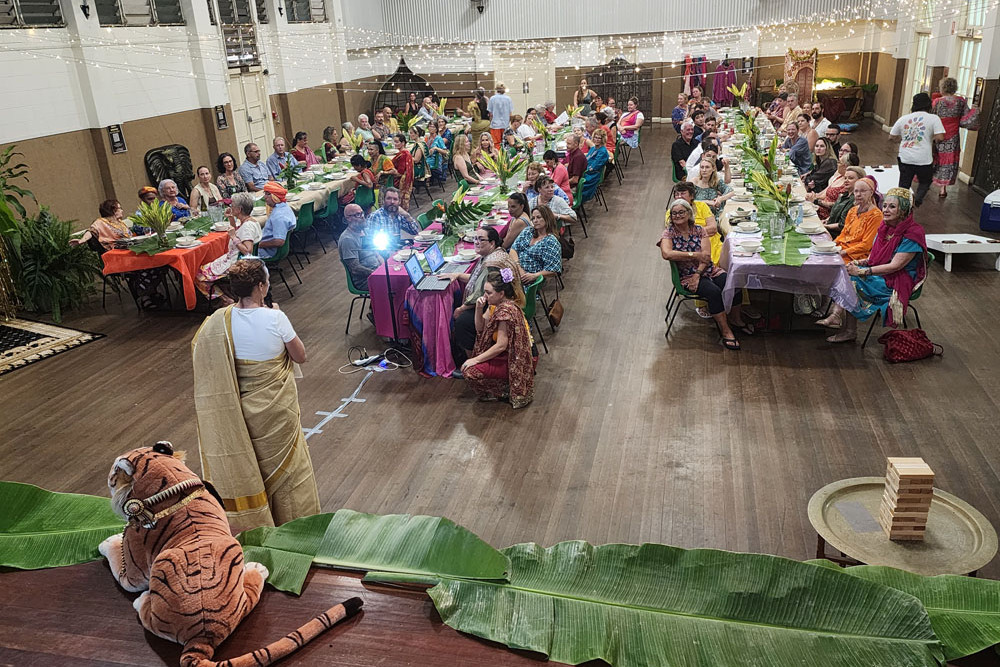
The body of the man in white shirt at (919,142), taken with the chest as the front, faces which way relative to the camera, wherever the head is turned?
away from the camera

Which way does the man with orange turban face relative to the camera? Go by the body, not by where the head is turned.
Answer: to the viewer's left

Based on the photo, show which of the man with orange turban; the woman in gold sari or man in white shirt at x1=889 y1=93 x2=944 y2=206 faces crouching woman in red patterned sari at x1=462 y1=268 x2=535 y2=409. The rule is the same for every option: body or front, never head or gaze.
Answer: the woman in gold sari

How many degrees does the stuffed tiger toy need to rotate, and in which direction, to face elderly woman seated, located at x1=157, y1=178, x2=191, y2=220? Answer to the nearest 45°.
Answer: approximately 45° to its right

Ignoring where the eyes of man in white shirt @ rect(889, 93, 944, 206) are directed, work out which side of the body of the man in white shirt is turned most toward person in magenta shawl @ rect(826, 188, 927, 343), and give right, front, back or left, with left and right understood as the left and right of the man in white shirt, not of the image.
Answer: back

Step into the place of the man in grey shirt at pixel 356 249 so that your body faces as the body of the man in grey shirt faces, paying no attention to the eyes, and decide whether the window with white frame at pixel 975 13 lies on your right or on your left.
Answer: on your left

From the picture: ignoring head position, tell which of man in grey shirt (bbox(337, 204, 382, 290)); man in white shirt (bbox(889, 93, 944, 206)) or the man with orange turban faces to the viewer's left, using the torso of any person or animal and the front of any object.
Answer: the man with orange turban

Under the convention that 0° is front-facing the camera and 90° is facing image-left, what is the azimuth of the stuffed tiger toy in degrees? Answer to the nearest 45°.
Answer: approximately 135°

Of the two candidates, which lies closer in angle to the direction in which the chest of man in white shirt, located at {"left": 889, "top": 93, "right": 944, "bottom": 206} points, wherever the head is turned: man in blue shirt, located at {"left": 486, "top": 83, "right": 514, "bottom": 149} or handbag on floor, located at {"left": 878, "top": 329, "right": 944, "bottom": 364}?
the man in blue shirt

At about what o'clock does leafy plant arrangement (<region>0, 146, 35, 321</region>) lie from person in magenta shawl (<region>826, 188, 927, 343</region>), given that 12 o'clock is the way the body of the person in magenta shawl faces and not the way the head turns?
The leafy plant arrangement is roughly at 1 o'clock from the person in magenta shawl.
